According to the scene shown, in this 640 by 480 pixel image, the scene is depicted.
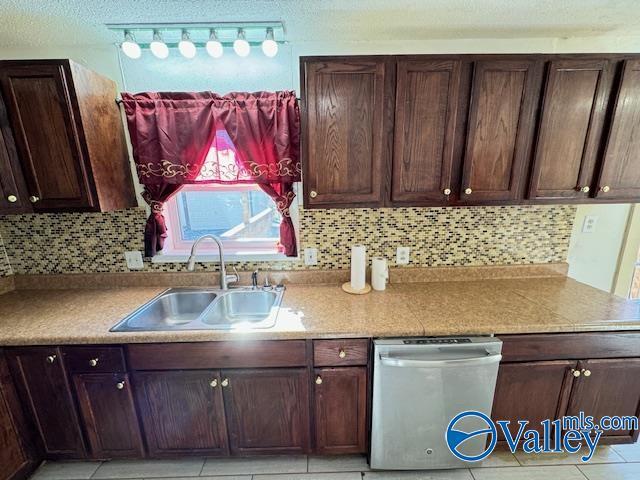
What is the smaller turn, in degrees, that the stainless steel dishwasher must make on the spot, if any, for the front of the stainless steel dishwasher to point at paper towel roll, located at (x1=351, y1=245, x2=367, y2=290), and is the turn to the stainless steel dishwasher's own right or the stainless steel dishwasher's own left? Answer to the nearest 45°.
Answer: approximately 135° to the stainless steel dishwasher's own right

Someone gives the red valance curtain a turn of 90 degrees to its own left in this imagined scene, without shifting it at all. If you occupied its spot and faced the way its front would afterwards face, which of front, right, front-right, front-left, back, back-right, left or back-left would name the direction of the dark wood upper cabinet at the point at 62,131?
back

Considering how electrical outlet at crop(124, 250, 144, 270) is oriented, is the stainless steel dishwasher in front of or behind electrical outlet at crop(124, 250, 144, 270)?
in front

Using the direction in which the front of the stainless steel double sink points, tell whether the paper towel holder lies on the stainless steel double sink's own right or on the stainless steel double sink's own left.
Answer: on the stainless steel double sink's own left

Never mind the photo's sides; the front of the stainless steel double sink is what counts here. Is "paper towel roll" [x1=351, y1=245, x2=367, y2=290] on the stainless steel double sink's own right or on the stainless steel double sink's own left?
on the stainless steel double sink's own left

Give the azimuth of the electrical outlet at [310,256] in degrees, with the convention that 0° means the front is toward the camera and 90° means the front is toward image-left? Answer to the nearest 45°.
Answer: approximately 0°

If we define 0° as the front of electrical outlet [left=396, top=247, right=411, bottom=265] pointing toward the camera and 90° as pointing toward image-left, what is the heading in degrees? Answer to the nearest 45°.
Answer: approximately 0°

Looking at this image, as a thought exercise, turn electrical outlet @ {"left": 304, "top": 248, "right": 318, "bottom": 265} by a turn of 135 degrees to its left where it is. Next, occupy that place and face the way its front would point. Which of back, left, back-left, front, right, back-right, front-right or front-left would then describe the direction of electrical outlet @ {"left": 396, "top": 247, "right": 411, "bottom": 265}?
front-right
